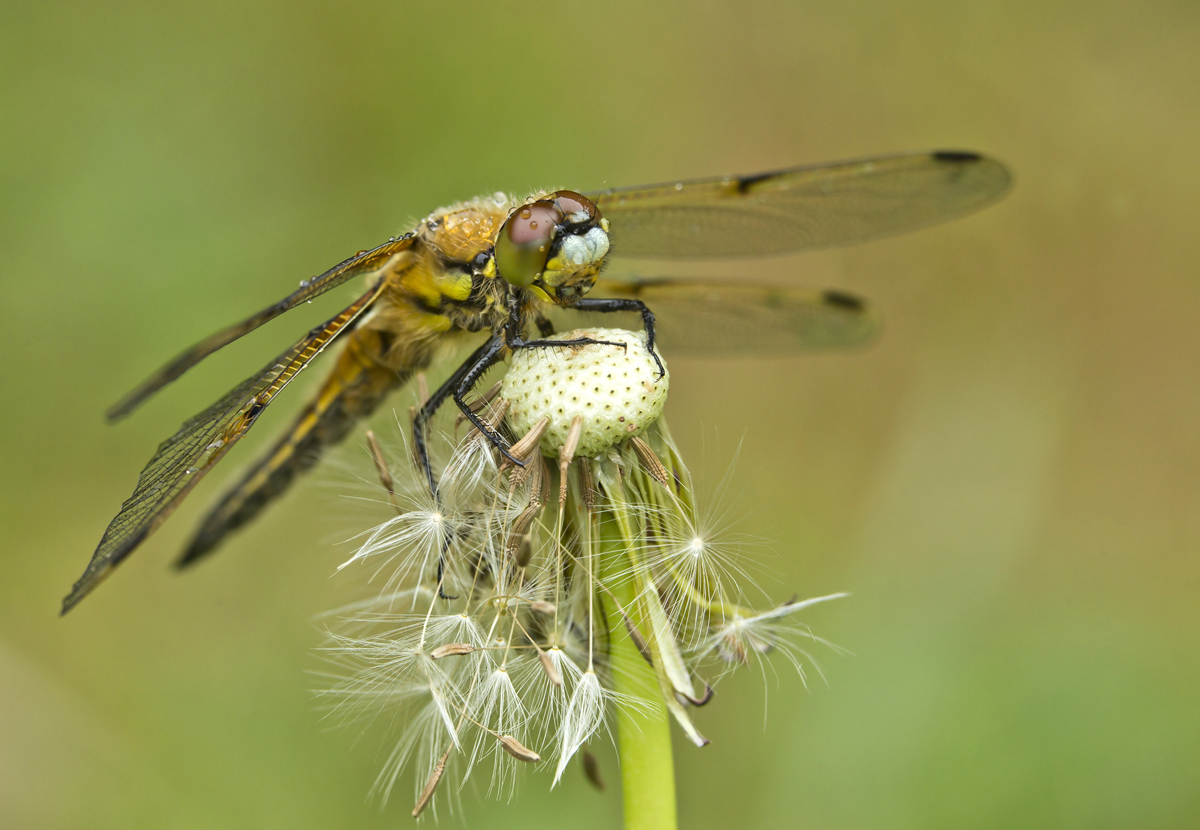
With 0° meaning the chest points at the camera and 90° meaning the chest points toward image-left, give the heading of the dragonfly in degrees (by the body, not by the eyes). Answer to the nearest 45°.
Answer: approximately 315°
